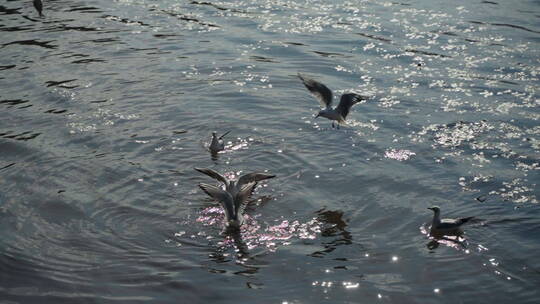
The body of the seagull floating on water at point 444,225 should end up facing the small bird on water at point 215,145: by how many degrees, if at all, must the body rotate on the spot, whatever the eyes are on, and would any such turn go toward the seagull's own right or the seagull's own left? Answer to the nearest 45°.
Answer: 0° — it already faces it

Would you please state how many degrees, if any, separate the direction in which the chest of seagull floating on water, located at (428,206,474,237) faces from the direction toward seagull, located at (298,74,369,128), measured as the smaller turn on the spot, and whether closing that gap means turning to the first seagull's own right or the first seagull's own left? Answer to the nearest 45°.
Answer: approximately 45° to the first seagull's own right

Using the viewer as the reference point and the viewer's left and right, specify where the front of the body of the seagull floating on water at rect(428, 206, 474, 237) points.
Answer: facing to the left of the viewer
